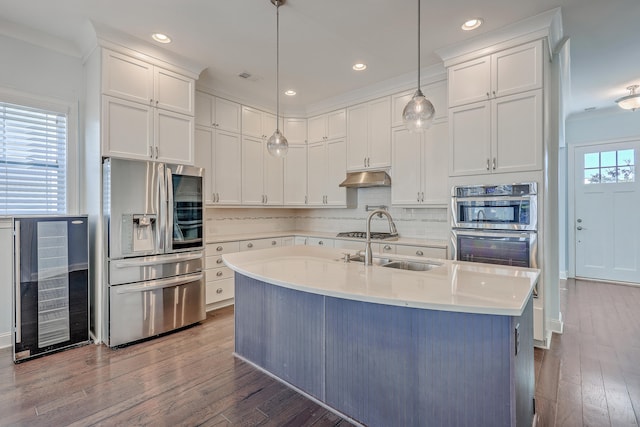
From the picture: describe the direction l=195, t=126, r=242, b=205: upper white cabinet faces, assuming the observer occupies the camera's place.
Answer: facing the viewer and to the right of the viewer

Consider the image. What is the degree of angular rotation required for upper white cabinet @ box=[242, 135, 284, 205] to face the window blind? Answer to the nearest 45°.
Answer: approximately 90° to its right

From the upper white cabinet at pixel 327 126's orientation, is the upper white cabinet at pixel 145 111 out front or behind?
out front

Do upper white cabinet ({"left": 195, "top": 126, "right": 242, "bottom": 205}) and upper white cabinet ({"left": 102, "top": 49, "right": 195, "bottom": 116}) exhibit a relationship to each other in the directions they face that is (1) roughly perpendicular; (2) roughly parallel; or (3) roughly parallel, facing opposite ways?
roughly parallel

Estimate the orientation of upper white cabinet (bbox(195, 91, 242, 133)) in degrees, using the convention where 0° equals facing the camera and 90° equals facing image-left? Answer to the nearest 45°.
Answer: approximately 315°

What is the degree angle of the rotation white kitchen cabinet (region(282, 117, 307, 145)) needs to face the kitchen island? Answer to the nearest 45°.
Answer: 0° — it already faces it

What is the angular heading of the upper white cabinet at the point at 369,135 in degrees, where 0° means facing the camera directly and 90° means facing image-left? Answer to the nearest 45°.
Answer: approximately 45°

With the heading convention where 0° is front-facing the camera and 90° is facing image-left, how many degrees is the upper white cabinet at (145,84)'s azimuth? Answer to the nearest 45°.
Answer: approximately 315°

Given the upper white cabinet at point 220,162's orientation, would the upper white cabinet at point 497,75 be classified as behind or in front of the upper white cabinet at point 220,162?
in front

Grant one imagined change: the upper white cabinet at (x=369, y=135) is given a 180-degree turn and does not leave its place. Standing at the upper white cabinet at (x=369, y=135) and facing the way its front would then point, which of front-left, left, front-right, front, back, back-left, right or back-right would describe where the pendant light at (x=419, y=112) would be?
back-right

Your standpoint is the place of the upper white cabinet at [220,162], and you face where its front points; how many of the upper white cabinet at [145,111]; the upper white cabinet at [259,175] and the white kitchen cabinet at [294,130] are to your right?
1

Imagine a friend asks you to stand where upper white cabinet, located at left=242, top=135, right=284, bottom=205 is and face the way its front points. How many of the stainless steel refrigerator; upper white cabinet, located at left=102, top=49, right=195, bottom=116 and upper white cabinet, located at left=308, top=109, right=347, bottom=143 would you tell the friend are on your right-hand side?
2

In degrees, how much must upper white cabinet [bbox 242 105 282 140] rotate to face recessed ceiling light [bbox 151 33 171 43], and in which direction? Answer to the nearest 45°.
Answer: approximately 90° to its right

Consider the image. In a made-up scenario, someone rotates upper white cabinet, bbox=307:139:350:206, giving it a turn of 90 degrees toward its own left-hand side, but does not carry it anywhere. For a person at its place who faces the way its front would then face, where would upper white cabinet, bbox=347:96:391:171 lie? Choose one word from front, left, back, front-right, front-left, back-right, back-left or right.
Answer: front

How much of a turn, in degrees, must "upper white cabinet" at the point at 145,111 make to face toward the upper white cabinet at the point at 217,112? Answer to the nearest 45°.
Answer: approximately 90° to its left

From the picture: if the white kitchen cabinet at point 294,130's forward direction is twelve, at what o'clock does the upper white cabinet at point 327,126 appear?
The upper white cabinet is roughly at 10 o'clock from the white kitchen cabinet.
